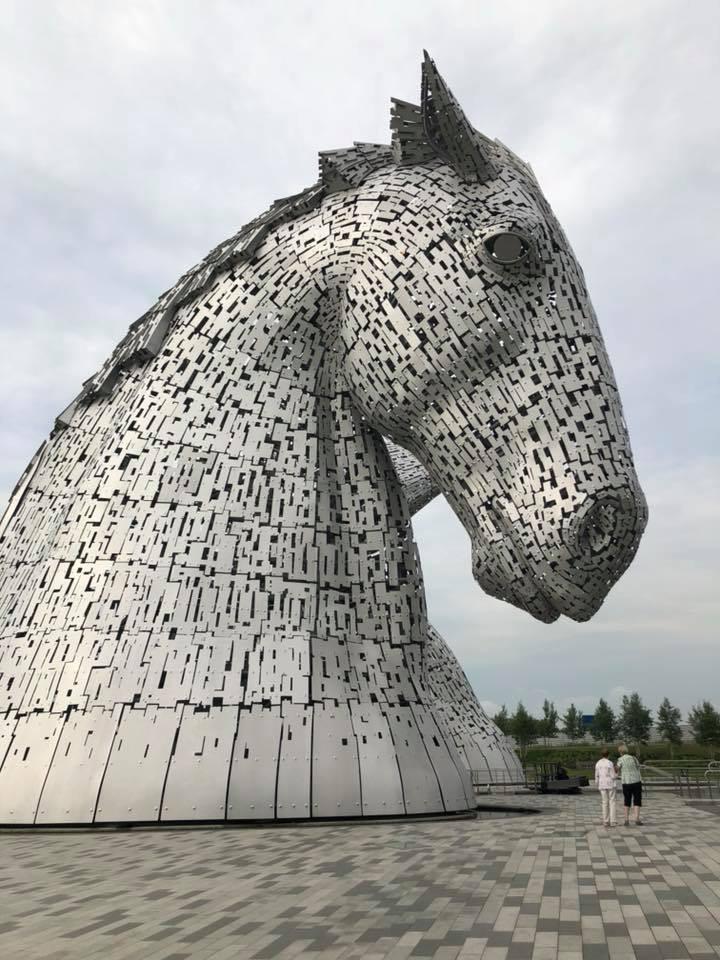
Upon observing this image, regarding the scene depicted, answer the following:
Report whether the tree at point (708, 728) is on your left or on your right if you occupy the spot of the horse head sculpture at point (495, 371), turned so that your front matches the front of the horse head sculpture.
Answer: on your left

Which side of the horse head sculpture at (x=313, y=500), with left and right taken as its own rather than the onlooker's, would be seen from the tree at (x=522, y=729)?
left

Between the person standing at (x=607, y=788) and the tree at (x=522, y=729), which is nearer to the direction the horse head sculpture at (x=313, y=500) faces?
the person standing

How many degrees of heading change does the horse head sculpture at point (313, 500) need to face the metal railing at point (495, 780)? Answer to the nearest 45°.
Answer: approximately 45° to its left

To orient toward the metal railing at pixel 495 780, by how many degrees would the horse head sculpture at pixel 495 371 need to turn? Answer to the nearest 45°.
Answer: approximately 90° to its left

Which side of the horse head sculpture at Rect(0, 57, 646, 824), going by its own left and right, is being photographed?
right

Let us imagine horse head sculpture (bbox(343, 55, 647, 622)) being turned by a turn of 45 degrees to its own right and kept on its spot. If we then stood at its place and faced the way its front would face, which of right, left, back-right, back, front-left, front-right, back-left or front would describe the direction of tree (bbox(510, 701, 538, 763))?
back-left

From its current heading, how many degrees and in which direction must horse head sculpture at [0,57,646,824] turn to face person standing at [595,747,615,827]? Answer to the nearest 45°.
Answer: approximately 45° to its left
